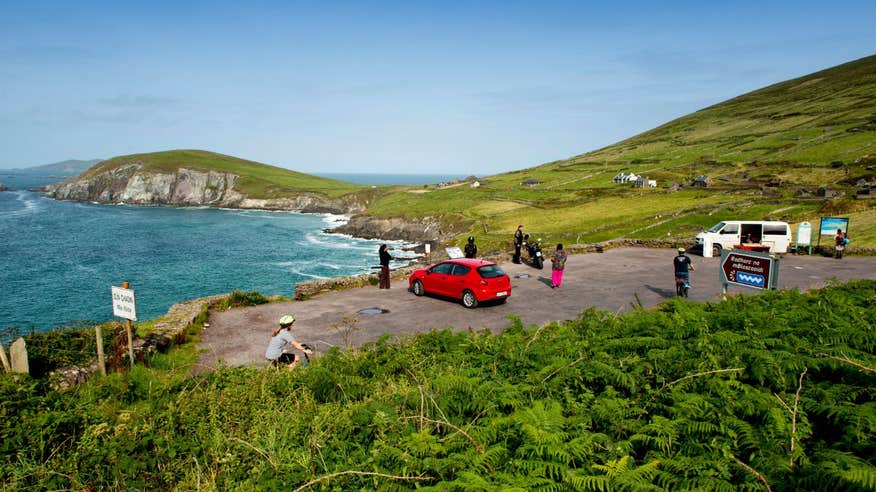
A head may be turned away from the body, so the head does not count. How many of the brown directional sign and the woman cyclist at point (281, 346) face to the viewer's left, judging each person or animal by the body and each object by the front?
0

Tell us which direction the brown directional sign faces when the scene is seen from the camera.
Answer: facing the viewer

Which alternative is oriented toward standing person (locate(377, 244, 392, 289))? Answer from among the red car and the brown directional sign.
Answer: the red car

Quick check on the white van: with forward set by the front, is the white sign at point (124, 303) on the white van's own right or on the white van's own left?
on the white van's own left

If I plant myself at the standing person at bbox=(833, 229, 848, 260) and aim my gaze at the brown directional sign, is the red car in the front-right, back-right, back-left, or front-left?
front-right

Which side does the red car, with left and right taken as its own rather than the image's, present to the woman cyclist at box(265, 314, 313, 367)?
left

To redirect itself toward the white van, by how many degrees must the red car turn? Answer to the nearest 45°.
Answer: approximately 90° to its right

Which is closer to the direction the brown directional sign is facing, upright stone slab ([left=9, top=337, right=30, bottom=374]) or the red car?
the upright stone slab

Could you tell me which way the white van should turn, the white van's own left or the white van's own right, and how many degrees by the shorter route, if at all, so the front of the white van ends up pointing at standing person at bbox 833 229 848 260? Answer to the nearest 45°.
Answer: approximately 135° to the white van's own left

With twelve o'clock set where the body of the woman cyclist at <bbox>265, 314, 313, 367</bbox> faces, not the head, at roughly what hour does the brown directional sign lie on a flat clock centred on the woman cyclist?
The brown directional sign is roughly at 12 o'clock from the woman cyclist.

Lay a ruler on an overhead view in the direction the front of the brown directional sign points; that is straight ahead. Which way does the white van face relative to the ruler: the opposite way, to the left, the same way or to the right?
to the right

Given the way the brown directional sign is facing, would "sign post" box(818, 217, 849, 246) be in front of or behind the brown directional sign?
behind

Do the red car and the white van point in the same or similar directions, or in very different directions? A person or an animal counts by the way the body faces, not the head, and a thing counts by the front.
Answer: same or similar directions

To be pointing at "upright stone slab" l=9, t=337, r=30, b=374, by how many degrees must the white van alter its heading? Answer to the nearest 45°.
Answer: approximately 90° to its left

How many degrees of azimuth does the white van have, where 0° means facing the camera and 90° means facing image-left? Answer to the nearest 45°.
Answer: approximately 90°

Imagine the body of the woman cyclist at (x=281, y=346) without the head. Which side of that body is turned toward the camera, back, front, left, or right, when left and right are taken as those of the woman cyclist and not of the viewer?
right
